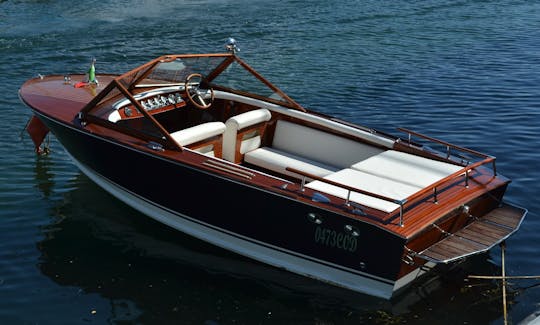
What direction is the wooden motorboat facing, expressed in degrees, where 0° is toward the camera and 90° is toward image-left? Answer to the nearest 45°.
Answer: approximately 135°
